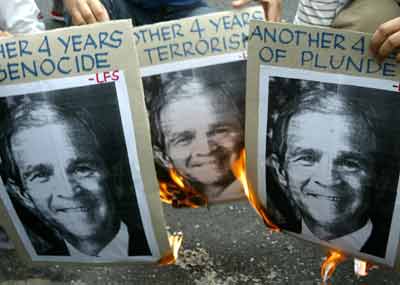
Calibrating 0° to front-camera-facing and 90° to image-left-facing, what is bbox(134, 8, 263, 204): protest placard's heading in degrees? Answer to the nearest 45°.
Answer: approximately 0°

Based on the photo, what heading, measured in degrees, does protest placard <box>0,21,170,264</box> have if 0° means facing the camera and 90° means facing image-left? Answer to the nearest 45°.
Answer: approximately 0°
